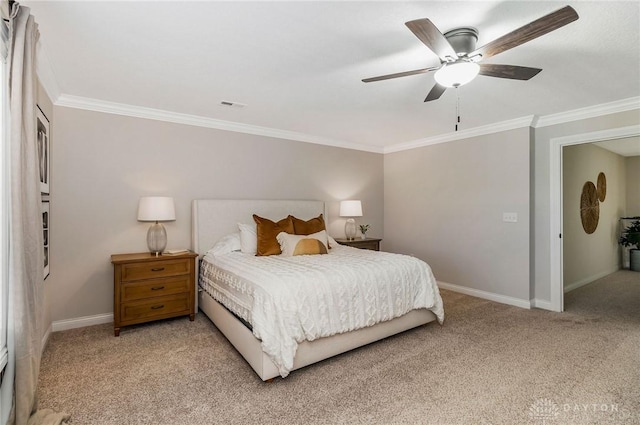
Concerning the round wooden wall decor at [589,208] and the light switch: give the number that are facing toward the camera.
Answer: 1

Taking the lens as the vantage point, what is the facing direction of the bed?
facing the viewer and to the right of the viewer

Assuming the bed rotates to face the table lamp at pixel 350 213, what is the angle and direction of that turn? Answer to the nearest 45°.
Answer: approximately 90° to its left

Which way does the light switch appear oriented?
toward the camera

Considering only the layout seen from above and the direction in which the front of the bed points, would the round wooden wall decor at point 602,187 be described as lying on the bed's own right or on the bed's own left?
on the bed's own left

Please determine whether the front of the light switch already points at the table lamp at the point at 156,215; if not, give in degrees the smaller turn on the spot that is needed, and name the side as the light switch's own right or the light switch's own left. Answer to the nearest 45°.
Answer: approximately 45° to the light switch's own right

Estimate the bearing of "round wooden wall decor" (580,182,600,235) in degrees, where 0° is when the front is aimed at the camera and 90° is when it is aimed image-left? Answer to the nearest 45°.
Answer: approximately 270°

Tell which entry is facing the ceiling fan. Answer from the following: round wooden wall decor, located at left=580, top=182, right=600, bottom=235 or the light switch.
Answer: the light switch

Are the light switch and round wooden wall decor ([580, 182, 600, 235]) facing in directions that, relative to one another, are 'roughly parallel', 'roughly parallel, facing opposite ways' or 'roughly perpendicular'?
roughly perpendicular

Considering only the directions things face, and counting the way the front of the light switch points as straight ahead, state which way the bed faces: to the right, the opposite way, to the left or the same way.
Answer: to the left

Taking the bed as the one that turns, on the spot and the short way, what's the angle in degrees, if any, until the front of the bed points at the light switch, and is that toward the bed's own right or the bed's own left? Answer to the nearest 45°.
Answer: approximately 45° to the bed's own left

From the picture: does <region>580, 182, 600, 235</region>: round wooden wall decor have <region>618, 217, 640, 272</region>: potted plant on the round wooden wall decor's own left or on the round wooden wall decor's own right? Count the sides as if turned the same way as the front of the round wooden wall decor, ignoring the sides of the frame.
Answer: on the round wooden wall decor's own left

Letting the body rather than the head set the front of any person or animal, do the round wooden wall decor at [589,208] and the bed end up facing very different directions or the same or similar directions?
same or similar directions

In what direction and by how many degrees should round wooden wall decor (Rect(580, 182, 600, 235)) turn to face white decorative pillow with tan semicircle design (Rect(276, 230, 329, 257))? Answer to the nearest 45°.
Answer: approximately 135° to its right
